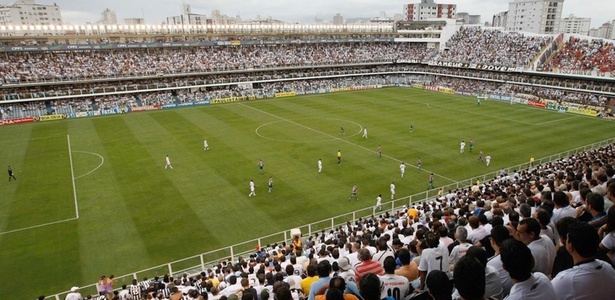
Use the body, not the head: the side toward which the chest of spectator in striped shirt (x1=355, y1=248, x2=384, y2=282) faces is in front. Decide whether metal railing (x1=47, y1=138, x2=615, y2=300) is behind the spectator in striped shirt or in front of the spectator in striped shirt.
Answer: in front

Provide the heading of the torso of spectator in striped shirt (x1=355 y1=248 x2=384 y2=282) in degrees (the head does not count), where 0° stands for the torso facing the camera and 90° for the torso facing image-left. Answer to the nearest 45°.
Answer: approximately 135°
